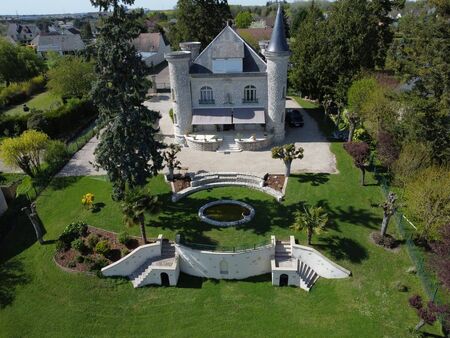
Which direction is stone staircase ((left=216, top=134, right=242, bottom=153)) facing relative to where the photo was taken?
toward the camera

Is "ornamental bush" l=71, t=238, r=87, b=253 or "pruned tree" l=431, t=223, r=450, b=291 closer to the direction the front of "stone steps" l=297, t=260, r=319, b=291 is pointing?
the pruned tree

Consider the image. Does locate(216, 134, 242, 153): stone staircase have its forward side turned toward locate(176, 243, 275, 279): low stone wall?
yes

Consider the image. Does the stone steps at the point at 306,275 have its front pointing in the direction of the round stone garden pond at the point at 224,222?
no

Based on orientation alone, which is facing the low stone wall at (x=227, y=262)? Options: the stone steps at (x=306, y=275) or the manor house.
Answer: the manor house

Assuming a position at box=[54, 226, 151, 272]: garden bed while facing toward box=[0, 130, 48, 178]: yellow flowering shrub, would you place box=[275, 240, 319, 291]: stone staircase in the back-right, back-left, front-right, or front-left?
back-right

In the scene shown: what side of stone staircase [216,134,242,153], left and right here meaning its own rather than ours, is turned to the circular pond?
front

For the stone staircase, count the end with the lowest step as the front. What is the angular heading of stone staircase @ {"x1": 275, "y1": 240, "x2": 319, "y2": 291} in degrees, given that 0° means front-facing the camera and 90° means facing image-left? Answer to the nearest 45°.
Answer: approximately 315°

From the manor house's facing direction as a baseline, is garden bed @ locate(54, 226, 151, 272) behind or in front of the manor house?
in front

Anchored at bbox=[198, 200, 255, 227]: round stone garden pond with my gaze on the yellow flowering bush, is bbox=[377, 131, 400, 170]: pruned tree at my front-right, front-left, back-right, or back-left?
back-right

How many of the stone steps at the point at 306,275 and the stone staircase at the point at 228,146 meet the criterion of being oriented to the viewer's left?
0

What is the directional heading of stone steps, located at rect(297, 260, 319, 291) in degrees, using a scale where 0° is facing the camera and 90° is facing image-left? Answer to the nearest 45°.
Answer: approximately 315°

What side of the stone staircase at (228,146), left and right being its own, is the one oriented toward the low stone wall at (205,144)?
right

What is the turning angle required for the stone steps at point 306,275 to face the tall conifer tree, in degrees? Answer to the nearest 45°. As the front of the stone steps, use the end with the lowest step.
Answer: approximately 135° to its right

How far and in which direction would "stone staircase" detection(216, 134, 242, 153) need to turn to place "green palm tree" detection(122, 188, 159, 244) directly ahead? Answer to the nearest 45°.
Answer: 0° — it already faces it

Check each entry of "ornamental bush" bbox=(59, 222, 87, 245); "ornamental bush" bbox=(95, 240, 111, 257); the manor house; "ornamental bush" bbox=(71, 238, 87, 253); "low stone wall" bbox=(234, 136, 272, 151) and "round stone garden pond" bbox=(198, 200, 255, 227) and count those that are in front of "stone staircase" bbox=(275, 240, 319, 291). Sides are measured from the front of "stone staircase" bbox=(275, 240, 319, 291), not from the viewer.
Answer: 0

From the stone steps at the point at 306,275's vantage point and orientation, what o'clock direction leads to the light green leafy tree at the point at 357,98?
The light green leafy tree is roughly at 8 o'clock from the stone steps.

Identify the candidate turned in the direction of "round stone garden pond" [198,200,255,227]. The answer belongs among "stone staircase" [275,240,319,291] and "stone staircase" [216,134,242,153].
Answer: "stone staircase" [216,134,242,153]

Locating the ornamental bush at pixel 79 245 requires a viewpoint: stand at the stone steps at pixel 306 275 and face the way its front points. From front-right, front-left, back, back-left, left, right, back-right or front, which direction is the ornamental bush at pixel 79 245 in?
back-right

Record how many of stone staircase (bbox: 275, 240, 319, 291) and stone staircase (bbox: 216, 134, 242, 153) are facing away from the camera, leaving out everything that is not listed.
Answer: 0

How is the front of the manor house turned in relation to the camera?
facing the viewer
